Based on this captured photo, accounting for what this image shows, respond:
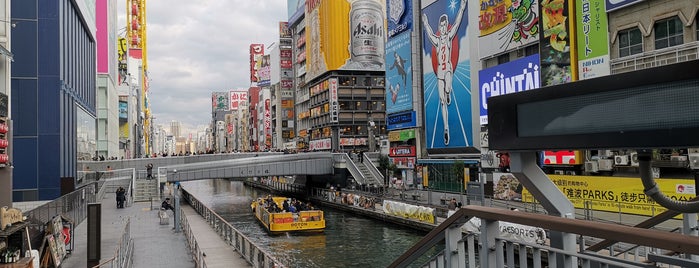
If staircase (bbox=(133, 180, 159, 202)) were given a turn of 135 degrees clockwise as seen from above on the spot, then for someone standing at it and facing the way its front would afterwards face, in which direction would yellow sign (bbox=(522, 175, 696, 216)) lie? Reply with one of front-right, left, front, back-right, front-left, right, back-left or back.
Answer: back

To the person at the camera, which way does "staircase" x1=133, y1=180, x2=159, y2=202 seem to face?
facing the viewer

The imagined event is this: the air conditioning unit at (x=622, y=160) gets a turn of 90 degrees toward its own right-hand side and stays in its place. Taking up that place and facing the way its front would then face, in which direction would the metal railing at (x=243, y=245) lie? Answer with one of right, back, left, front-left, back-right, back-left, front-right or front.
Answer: left

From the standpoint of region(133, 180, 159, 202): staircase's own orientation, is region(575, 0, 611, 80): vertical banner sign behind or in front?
in front

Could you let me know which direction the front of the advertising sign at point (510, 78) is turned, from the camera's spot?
facing the viewer and to the left of the viewer

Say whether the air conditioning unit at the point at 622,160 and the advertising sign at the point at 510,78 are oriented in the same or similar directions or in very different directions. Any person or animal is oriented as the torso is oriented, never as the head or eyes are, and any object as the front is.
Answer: same or similar directions

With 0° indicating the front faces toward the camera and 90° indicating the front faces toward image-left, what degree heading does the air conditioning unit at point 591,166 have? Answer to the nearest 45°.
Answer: approximately 45°
